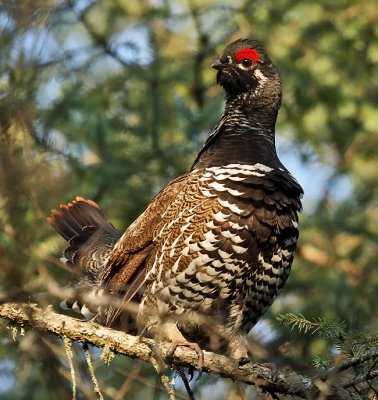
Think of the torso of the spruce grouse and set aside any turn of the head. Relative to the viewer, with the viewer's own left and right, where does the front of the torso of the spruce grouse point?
facing the viewer and to the right of the viewer
